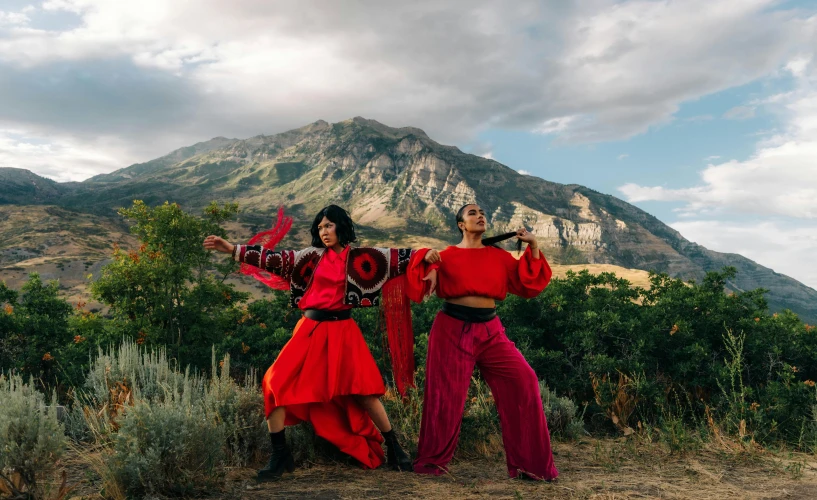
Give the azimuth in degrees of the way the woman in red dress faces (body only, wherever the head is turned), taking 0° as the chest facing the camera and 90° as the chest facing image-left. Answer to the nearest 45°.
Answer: approximately 0°

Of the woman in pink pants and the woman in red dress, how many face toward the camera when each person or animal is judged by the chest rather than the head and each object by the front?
2

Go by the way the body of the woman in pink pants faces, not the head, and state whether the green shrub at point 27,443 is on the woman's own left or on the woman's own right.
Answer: on the woman's own right

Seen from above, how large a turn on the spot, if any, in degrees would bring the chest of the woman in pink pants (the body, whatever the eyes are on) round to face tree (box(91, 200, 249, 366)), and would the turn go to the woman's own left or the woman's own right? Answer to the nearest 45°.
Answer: approximately 135° to the woman's own right

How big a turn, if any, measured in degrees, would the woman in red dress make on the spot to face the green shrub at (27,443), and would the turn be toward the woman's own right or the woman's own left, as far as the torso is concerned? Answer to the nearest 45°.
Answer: approximately 45° to the woman's own right

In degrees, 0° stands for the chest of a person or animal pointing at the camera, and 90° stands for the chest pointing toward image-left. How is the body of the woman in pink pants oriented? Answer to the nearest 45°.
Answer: approximately 0°
